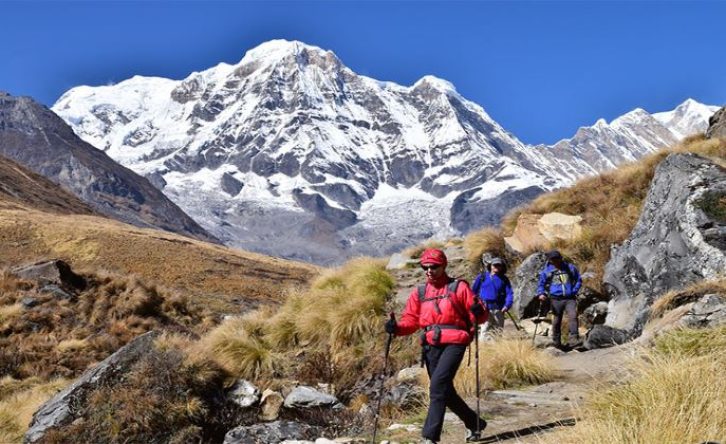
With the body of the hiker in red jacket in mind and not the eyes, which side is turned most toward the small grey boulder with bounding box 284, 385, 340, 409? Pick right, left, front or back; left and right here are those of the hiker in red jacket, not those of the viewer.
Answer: right

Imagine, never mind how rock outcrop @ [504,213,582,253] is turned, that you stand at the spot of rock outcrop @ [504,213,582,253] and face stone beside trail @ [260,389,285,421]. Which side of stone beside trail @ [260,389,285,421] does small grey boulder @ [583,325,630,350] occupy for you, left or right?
left

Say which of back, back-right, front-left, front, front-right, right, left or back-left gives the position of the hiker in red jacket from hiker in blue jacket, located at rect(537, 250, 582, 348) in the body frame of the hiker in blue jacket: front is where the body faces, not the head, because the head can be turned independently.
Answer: front

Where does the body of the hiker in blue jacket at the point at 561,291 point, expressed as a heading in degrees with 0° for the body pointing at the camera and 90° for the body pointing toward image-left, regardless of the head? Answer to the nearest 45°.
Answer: approximately 0°

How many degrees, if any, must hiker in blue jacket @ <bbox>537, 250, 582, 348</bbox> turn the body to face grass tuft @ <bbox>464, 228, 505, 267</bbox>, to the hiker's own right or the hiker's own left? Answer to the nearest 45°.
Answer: approximately 180°

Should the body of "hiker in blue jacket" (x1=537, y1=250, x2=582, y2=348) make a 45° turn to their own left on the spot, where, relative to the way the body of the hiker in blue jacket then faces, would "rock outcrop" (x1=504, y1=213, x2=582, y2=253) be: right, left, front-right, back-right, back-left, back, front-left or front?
back-left

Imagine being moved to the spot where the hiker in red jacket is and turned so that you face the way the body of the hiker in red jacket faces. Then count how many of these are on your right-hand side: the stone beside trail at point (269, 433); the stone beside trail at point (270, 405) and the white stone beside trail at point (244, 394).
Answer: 3

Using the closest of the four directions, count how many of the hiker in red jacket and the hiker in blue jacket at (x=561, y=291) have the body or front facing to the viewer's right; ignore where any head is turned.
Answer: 0

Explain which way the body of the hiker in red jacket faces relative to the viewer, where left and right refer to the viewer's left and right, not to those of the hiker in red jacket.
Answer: facing the viewer and to the left of the viewer

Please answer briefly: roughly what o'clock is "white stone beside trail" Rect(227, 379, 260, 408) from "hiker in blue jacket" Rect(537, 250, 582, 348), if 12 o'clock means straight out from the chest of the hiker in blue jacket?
The white stone beside trail is roughly at 2 o'clock from the hiker in blue jacket.

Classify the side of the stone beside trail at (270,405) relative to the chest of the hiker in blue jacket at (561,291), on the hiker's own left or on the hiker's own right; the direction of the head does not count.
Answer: on the hiker's own right
